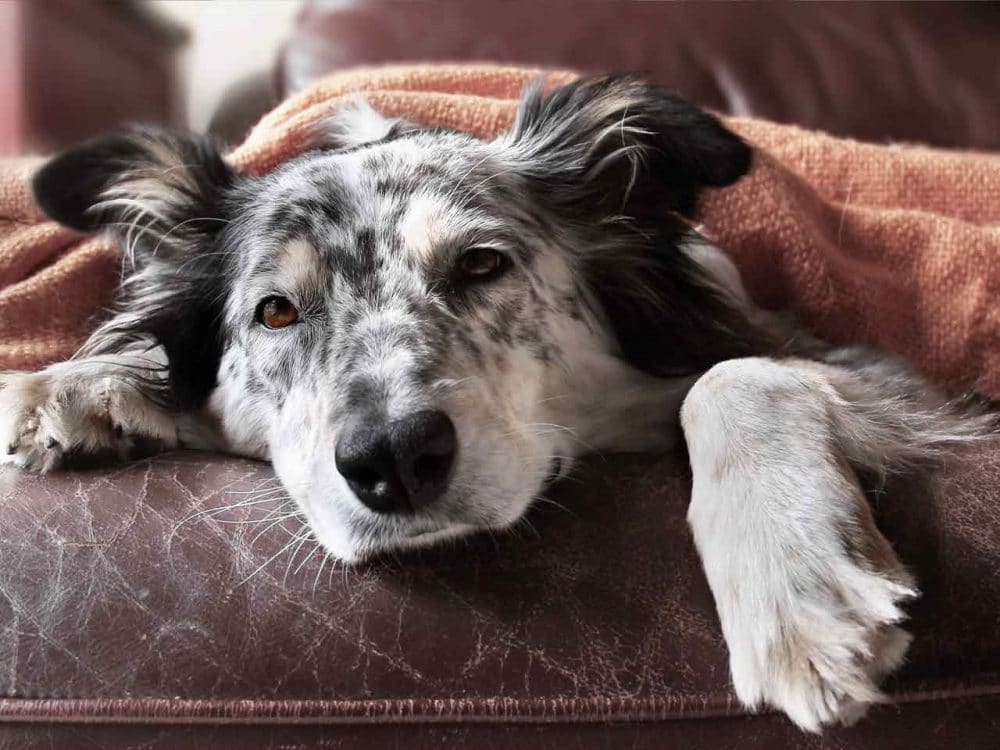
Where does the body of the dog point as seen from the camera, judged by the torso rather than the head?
toward the camera

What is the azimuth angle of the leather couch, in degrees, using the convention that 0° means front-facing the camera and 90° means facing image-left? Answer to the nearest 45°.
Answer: approximately 0°
